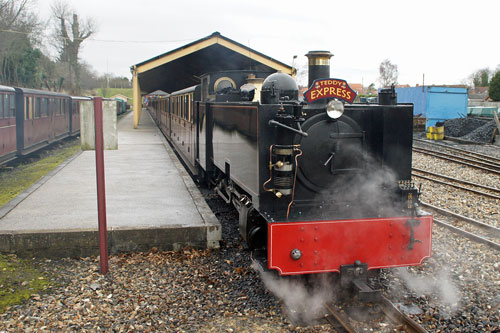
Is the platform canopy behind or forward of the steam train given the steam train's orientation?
behind

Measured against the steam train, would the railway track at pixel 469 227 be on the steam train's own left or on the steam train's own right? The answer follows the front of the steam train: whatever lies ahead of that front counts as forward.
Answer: on the steam train's own left

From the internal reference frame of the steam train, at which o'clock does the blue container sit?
The blue container is roughly at 8 o'clock from the steam train.

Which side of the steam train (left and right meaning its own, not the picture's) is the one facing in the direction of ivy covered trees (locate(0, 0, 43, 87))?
back

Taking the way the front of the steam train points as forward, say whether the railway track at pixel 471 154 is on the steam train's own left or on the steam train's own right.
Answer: on the steam train's own left

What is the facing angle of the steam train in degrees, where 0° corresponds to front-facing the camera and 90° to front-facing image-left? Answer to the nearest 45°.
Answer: approximately 315°

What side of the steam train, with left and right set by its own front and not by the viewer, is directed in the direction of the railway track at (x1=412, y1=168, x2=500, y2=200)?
left
